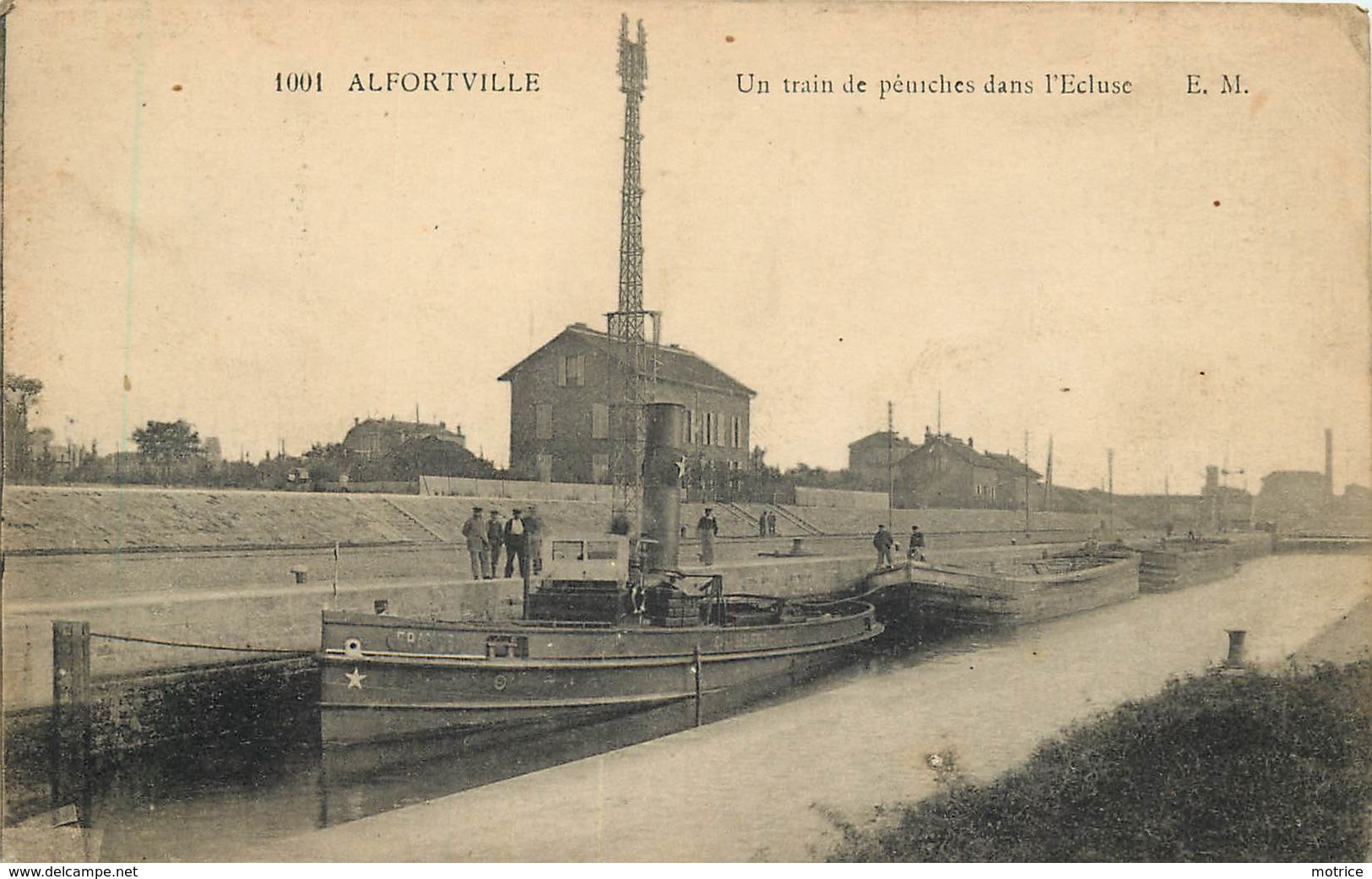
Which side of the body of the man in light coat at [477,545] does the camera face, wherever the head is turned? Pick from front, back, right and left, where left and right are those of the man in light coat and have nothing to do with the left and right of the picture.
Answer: front

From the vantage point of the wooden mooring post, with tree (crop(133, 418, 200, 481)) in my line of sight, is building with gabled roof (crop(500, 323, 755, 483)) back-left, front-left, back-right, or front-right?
front-right

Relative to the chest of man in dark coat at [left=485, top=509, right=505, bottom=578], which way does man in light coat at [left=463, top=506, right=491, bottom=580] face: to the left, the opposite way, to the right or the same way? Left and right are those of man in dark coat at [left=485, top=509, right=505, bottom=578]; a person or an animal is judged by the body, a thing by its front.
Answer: the same way

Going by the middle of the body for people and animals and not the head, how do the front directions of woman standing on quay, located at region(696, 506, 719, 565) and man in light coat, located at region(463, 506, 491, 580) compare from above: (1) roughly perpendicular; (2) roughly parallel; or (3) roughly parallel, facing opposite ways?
roughly parallel

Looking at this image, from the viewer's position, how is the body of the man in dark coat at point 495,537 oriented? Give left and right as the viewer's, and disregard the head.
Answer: facing the viewer

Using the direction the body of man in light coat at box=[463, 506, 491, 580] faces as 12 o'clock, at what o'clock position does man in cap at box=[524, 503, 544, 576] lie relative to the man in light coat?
The man in cap is roughly at 10 o'clock from the man in light coat.
